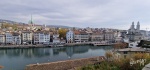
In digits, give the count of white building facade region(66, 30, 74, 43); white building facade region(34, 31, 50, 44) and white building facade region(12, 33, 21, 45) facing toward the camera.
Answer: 3

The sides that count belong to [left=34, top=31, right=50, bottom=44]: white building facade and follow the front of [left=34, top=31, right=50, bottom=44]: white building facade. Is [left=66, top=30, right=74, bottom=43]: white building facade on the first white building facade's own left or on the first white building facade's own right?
on the first white building facade's own left

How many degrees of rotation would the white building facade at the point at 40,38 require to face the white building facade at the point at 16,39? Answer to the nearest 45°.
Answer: approximately 90° to its right

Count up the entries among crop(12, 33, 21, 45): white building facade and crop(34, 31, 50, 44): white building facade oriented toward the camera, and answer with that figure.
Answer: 2

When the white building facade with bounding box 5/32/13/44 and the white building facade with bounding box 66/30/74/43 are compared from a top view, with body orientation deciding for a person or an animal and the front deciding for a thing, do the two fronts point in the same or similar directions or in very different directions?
same or similar directions

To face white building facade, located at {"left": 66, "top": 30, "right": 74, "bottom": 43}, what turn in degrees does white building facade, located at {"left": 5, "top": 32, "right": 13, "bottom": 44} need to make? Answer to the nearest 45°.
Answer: approximately 90° to its left

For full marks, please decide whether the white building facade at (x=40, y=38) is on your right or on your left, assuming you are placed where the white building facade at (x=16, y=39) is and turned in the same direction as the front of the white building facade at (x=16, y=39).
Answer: on your left

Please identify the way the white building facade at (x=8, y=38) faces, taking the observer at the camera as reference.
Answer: facing the viewer

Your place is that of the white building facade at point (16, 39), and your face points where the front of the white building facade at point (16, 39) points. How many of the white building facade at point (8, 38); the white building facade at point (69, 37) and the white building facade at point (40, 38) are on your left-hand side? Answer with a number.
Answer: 2

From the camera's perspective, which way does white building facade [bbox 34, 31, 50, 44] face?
toward the camera

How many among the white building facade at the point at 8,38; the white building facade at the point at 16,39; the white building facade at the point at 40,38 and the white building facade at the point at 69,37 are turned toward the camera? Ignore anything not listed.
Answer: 4

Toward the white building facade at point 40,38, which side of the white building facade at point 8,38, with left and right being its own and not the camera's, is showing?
left
